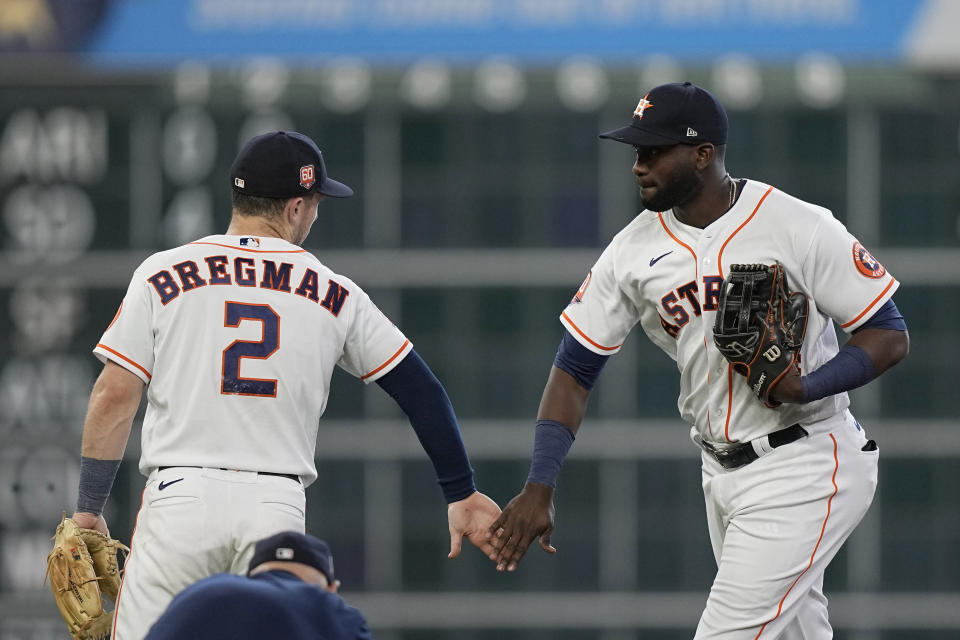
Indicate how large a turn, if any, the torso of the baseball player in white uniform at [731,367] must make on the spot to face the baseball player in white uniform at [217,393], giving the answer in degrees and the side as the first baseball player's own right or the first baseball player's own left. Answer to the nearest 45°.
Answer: approximately 45° to the first baseball player's own right

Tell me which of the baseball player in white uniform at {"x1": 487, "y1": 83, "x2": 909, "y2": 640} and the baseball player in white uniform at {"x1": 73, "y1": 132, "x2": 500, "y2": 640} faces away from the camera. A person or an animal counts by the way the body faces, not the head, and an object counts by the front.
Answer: the baseball player in white uniform at {"x1": 73, "y1": 132, "x2": 500, "y2": 640}

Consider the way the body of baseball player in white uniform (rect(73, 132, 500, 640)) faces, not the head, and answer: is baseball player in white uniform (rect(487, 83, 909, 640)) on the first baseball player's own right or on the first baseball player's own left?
on the first baseball player's own right

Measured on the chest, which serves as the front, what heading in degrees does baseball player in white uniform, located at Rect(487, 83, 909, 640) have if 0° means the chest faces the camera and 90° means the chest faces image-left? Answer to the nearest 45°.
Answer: approximately 45°

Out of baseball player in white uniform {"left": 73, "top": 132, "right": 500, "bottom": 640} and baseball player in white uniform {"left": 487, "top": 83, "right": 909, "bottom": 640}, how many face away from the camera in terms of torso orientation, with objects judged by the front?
1

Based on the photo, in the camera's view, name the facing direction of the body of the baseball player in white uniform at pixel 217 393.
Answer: away from the camera
